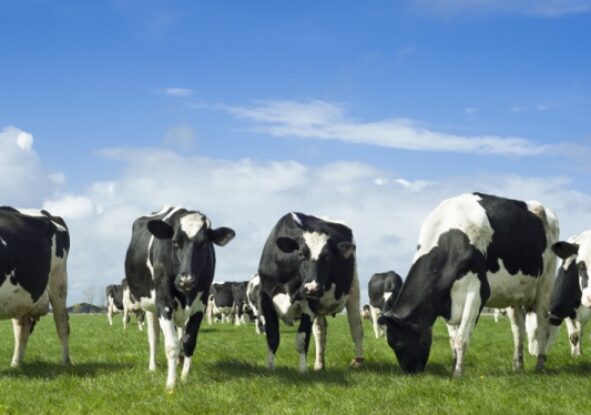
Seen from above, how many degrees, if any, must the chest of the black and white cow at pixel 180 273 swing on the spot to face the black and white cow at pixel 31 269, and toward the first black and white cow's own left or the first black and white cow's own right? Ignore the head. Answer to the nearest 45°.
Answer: approximately 135° to the first black and white cow's own right

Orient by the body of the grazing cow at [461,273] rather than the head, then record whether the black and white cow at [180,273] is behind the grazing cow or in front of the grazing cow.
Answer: in front

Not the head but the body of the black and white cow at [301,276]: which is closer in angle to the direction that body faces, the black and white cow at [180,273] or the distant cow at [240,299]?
the black and white cow

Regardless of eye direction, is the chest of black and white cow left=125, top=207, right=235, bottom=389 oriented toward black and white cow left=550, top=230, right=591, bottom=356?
no

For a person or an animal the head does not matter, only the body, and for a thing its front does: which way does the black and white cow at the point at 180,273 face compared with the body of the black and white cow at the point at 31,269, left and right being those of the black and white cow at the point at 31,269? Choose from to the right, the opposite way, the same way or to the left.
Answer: to the left

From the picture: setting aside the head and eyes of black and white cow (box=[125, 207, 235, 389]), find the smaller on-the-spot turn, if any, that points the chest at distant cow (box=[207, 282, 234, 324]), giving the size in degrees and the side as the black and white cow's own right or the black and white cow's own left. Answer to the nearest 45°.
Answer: approximately 180°

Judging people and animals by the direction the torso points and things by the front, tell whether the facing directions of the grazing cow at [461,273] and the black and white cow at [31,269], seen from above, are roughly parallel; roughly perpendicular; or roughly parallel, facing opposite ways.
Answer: roughly parallel

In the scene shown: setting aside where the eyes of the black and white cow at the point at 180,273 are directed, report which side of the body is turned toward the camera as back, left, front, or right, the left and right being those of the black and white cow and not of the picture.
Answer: front

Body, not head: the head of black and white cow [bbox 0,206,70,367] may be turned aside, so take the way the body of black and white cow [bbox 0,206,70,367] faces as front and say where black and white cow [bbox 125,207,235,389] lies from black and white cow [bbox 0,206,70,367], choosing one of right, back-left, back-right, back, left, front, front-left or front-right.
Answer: back-left

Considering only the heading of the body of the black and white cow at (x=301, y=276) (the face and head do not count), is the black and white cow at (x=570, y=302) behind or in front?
behind

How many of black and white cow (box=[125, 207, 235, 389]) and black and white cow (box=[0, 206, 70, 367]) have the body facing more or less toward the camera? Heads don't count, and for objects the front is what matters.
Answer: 1

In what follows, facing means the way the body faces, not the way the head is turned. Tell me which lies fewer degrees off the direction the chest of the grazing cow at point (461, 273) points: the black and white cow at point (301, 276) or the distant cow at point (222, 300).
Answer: the black and white cow

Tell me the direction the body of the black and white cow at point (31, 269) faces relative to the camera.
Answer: to the viewer's left

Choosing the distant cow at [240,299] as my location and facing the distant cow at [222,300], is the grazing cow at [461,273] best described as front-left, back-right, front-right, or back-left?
back-left

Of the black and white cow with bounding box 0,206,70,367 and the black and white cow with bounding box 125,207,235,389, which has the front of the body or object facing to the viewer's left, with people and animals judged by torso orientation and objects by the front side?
the black and white cow with bounding box 0,206,70,367
